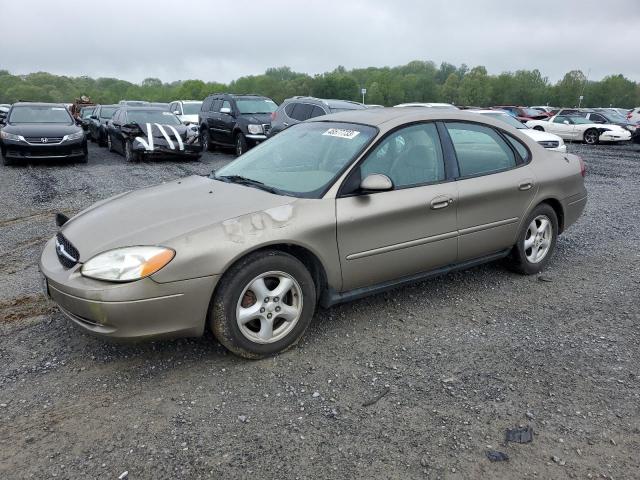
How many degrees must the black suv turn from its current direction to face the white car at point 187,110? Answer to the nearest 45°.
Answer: approximately 135° to its left

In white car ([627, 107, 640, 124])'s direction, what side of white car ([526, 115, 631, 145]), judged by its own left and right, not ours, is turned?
left

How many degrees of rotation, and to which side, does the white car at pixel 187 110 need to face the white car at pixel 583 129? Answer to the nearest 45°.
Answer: approximately 45° to its left

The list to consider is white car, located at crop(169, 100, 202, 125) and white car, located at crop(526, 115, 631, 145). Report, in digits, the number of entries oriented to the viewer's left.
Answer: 0

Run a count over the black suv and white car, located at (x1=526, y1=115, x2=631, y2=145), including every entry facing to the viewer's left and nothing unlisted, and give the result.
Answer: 0

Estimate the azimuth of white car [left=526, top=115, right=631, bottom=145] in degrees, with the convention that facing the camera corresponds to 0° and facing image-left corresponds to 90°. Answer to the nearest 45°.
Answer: approximately 315°

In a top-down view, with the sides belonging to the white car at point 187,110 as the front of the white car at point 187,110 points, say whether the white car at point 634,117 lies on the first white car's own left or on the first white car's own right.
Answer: on the first white car's own left

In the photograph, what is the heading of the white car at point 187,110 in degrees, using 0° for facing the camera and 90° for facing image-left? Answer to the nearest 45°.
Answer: approximately 315°

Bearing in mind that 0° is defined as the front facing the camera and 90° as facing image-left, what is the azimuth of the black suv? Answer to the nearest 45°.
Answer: approximately 315°

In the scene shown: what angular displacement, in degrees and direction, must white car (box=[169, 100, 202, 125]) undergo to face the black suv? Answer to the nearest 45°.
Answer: approximately 45° to its right
